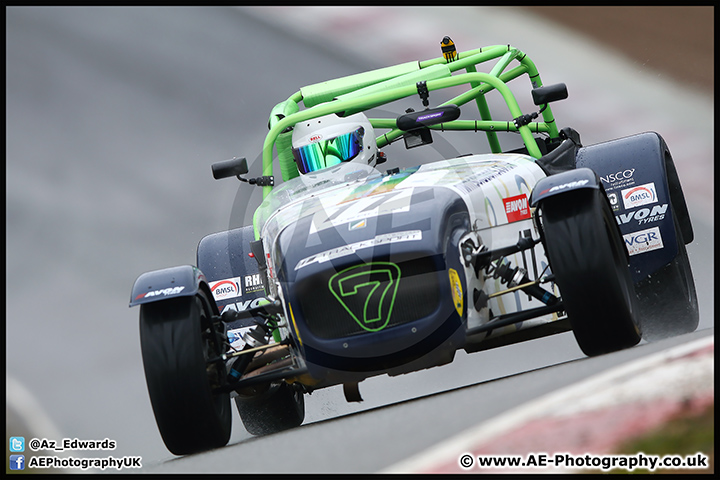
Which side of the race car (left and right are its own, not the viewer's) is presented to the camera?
front
